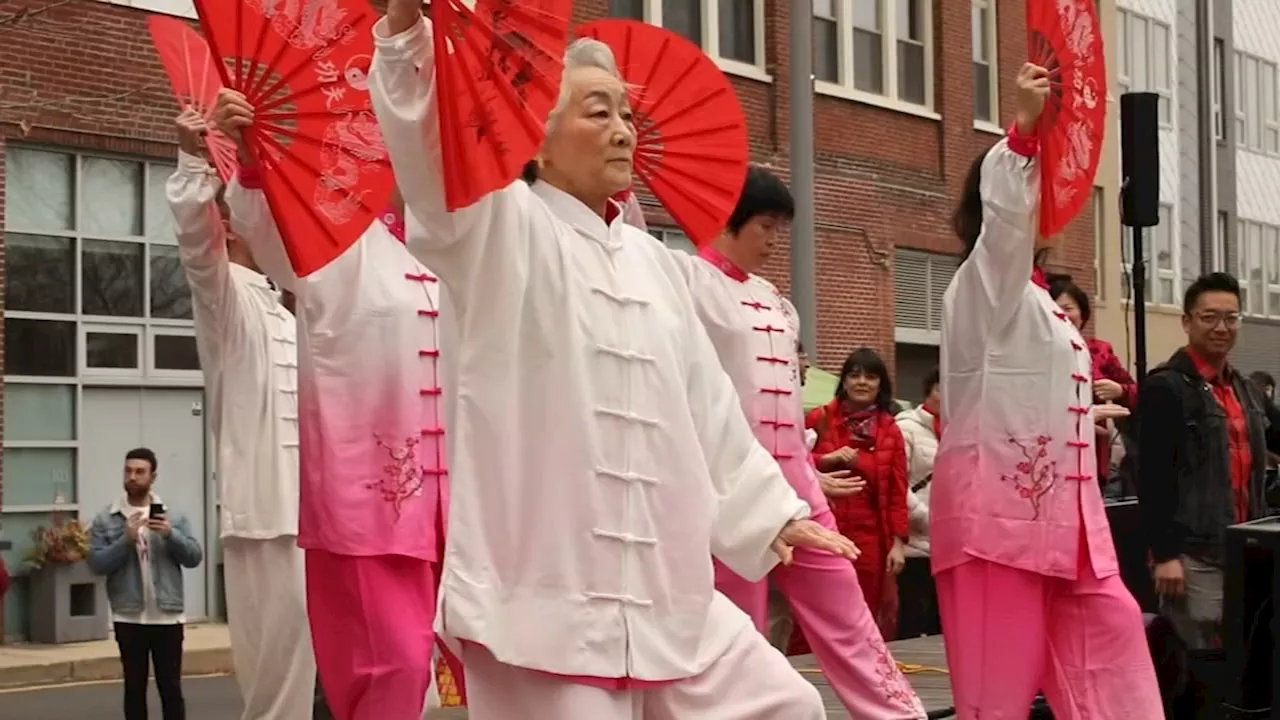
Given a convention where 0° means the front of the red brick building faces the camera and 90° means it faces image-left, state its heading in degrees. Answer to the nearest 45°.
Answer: approximately 315°

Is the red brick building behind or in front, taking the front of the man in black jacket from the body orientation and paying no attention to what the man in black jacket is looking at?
behind

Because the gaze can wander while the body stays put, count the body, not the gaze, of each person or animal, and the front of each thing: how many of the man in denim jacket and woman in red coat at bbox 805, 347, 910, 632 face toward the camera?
2

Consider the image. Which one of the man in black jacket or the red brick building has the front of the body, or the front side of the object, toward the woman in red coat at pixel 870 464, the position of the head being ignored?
the red brick building

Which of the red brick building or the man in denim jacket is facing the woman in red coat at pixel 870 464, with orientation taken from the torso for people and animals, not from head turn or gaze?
the red brick building
